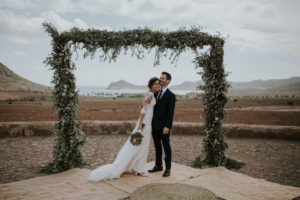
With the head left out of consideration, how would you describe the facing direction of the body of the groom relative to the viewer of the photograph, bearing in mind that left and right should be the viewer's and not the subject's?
facing the viewer and to the left of the viewer

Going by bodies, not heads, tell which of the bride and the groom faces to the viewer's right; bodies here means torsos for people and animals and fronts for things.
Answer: the bride

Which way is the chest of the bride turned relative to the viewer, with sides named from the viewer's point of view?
facing to the right of the viewer

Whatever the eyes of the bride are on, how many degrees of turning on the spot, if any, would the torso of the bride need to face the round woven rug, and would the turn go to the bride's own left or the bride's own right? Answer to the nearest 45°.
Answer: approximately 45° to the bride's own right

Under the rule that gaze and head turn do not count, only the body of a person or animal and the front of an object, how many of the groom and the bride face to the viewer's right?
1
